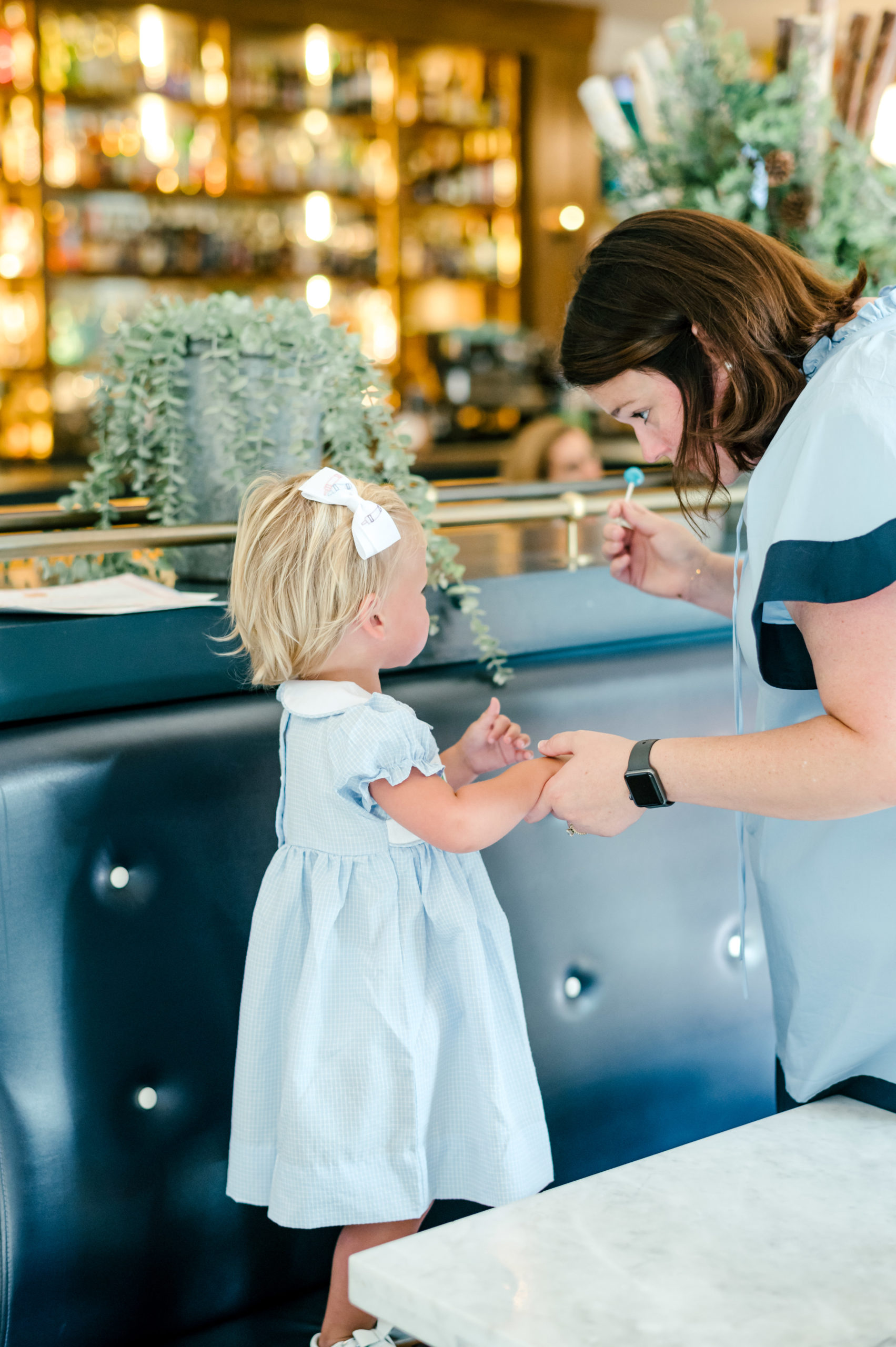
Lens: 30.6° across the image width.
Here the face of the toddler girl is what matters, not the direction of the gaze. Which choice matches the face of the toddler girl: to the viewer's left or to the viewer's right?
to the viewer's right

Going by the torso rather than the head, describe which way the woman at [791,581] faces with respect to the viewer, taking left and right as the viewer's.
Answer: facing to the left of the viewer

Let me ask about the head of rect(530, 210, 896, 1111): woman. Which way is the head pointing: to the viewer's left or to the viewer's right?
to the viewer's left

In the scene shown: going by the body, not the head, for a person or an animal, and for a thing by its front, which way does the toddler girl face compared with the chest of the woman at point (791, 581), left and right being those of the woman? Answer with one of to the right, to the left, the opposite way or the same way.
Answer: the opposite way

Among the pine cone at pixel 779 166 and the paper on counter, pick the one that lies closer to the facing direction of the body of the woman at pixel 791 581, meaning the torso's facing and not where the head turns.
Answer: the paper on counter

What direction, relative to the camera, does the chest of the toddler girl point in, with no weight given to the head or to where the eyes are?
to the viewer's right

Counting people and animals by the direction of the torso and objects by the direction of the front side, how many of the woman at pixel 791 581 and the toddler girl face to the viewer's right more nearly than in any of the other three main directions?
1

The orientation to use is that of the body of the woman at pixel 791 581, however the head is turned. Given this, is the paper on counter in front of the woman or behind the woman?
in front
